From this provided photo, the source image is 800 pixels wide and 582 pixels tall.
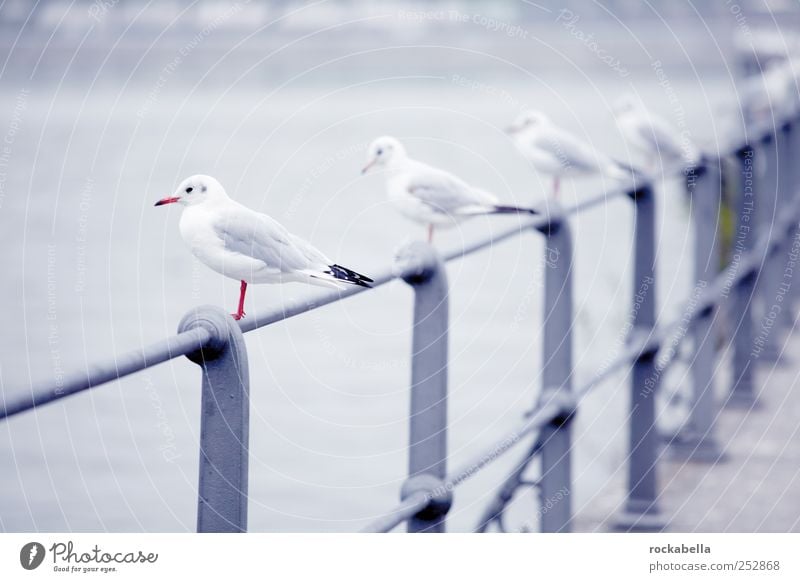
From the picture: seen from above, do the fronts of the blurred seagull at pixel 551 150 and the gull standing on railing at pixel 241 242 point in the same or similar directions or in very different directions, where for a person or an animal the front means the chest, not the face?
same or similar directions

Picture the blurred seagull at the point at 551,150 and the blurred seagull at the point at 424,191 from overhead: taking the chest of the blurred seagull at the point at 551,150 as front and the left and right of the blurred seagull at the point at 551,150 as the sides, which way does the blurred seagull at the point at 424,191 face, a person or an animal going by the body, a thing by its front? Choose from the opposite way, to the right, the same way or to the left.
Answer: the same way

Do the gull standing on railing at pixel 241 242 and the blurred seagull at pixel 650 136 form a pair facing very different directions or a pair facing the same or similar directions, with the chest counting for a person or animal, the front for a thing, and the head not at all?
same or similar directions

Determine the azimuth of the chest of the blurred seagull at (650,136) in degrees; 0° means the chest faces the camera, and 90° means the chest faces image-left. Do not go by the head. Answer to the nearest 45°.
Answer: approximately 90°

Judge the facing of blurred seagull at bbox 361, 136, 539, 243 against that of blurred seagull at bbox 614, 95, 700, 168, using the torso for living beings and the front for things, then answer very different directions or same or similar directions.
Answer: same or similar directions

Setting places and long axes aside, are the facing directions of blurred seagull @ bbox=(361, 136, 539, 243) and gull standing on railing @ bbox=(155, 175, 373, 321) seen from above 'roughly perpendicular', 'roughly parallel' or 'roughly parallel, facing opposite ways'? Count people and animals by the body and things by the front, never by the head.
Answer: roughly parallel

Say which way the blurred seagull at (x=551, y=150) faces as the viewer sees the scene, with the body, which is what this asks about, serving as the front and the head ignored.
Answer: to the viewer's left

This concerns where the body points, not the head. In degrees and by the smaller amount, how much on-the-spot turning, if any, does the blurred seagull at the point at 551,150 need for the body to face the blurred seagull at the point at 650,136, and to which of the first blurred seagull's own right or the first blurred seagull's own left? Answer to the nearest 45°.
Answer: approximately 135° to the first blurred seagull's own right

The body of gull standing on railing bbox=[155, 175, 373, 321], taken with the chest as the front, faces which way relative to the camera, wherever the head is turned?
to the viewer's left

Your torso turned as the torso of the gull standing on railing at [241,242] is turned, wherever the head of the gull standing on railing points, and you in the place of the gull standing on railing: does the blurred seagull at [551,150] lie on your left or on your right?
on your right

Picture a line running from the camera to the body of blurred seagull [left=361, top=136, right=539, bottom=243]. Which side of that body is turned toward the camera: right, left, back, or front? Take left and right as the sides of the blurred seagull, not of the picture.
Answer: left

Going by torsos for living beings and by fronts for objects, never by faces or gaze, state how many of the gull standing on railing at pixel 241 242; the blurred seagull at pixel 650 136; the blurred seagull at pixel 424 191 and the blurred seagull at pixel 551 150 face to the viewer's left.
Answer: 4
